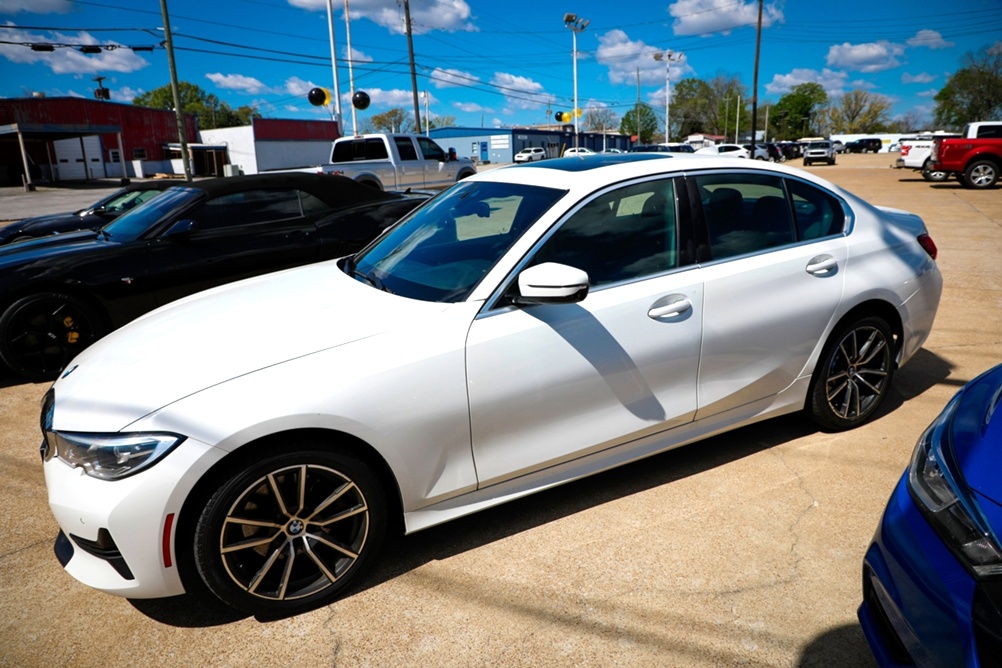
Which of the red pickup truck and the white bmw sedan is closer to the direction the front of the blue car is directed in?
the white bmw sedan

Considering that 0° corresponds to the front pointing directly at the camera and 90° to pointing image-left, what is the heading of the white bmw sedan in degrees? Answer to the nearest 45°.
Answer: approximately 45°

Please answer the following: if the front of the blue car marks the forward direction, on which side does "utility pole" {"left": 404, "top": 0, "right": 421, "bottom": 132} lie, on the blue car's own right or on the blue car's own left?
on the blue car's own right

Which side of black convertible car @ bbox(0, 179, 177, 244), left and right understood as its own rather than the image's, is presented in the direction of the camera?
left

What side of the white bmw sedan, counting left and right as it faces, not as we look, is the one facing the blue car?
left

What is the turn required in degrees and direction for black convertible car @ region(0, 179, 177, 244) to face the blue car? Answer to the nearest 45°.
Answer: approximately 90° to its left

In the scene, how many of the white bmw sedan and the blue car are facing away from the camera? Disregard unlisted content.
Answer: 0

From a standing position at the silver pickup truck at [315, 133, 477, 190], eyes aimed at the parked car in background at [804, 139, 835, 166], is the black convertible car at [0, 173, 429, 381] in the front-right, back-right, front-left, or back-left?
back-right

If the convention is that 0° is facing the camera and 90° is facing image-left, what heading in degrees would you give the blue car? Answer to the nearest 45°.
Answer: approximately 45°

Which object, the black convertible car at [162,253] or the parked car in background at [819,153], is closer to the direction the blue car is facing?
the black convertible car

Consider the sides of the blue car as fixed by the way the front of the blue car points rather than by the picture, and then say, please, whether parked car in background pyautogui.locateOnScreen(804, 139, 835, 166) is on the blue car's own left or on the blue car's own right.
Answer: on the blue car's own right

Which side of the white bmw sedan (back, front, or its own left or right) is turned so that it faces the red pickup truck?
back

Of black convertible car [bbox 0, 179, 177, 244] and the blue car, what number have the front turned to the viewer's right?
0
